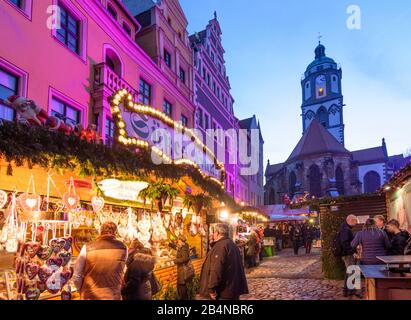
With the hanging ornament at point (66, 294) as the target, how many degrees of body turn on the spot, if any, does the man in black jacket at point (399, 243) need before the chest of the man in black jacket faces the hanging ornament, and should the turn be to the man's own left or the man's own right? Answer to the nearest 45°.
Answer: approximately 45° to the man's own left

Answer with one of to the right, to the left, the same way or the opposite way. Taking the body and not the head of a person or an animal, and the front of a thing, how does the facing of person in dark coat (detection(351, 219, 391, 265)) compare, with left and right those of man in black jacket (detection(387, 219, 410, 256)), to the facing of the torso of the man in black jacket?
to the right

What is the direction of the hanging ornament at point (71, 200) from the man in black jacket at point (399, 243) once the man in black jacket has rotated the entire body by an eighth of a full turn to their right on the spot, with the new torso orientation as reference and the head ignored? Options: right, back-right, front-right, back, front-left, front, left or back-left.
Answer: left

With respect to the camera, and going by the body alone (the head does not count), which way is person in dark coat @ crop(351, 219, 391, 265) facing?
away from the camera

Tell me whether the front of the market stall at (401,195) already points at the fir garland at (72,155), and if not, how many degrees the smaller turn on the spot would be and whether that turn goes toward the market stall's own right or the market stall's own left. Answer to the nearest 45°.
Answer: approximately 45° to the market stall's own left

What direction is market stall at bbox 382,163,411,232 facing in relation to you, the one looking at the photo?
facing to the left of the viewer

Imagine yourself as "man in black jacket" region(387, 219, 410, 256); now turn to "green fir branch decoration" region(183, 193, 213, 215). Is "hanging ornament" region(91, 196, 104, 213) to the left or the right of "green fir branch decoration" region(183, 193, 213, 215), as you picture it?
left

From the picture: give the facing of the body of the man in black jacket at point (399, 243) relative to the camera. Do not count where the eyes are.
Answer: to the viewer's left

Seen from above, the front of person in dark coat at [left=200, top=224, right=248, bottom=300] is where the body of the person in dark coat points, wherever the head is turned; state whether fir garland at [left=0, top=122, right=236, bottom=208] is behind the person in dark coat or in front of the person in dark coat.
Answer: in front

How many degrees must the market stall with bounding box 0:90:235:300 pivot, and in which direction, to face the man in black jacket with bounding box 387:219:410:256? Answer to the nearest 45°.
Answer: approximately 45° to its left

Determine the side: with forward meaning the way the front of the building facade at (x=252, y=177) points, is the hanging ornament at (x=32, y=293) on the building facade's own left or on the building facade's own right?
on the building facade's own right
